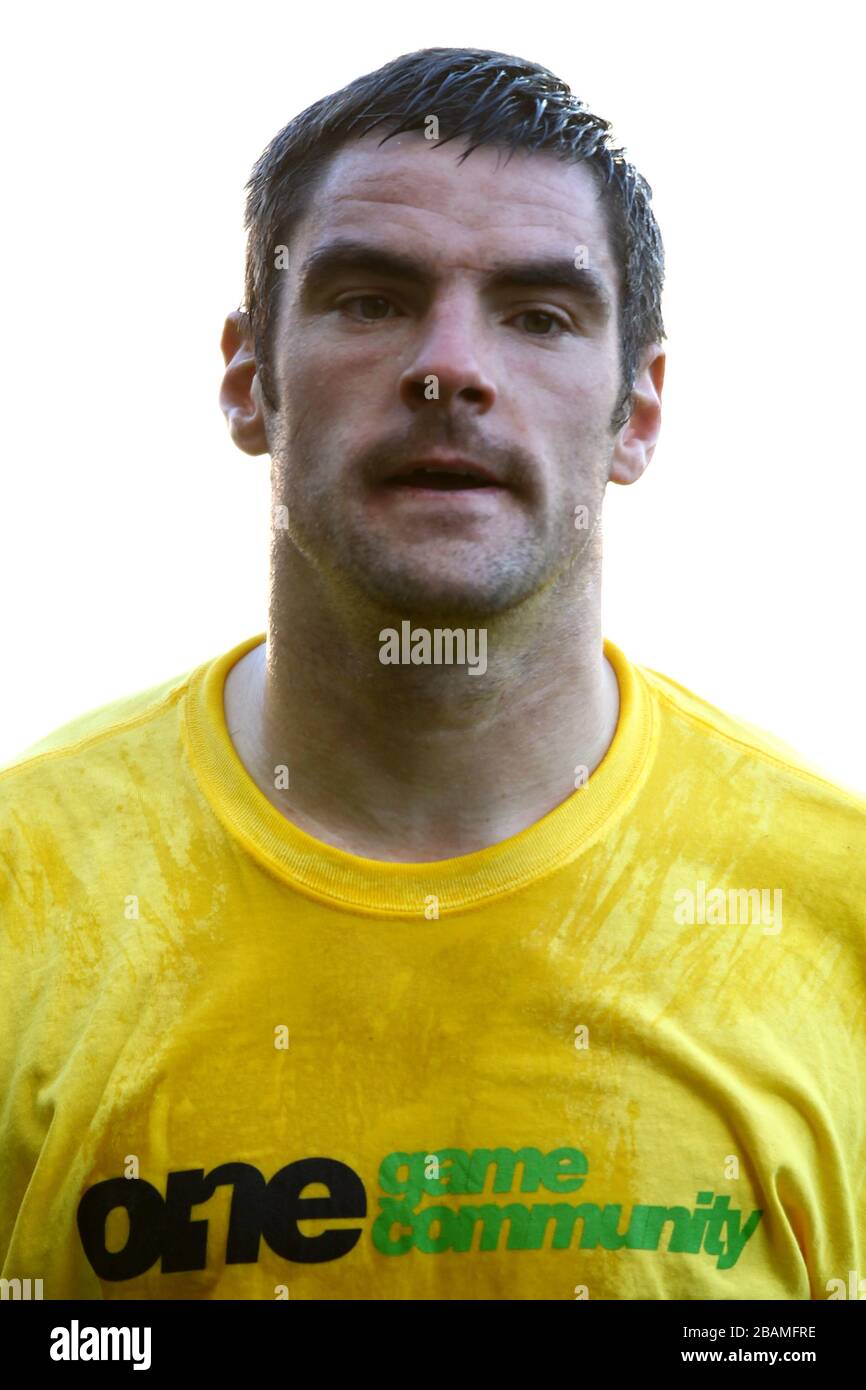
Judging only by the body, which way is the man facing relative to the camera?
toward the camera

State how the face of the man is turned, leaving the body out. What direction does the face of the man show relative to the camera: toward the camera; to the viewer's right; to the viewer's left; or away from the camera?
toward the camera
